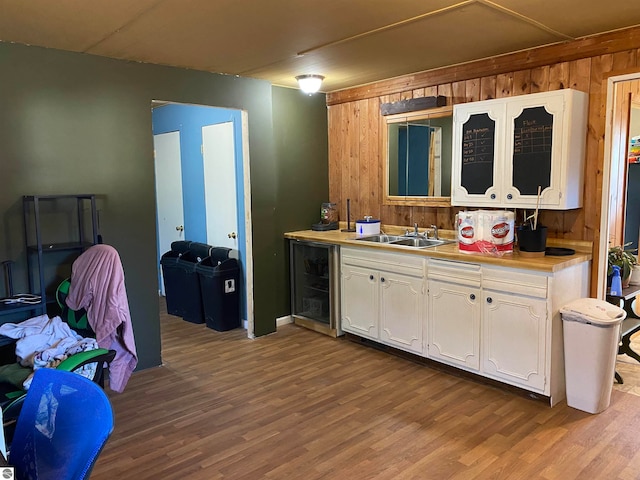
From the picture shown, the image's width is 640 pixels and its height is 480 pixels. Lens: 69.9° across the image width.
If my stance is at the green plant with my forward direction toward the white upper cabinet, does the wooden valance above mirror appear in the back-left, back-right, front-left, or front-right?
front-right

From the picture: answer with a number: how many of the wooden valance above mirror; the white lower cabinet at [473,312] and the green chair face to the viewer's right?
0

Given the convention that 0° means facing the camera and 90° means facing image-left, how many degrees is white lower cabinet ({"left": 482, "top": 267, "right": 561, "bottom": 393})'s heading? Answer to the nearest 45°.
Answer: approximately 45°

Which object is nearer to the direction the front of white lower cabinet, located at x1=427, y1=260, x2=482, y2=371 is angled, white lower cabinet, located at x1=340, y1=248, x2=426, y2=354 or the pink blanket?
the pink blanket

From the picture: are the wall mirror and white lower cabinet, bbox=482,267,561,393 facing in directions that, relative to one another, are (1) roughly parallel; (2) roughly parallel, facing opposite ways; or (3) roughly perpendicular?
roughly parallel

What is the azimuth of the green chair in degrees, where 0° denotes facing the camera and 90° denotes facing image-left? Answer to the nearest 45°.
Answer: approximately 45°

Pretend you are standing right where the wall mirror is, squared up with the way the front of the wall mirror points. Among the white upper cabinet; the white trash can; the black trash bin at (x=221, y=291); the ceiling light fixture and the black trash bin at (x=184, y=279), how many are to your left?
2

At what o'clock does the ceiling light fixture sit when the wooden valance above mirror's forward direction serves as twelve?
The ceiling light fixture is roughly at 1 o'clock from the wooden valance above mirror.

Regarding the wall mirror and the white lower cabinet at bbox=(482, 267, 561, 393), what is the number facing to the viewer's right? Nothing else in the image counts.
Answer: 0

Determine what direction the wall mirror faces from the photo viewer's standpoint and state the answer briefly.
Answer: facing the viewer and to the left of the viewer

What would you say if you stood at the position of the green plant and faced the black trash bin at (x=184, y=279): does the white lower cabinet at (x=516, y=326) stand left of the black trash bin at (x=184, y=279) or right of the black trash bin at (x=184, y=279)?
left
